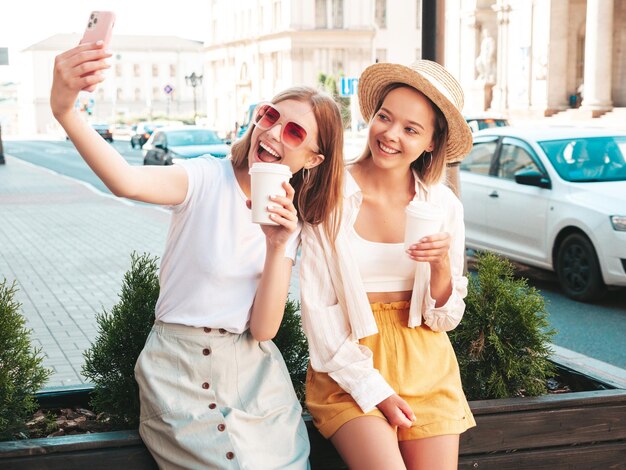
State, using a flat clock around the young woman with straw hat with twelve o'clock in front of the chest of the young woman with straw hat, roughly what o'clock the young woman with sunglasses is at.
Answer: The young woman with sunglasses is roughly at 2 o'clock from the young woman with straw hat.

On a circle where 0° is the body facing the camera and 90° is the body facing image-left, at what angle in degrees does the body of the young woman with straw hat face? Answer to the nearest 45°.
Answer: approximately 0°

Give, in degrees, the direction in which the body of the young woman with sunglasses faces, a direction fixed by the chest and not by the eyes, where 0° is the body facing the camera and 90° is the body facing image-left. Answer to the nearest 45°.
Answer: approximately 0°

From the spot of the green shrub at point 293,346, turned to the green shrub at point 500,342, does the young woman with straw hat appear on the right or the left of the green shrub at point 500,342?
right

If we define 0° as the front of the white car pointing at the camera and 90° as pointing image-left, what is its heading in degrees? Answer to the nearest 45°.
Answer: approximately 315°

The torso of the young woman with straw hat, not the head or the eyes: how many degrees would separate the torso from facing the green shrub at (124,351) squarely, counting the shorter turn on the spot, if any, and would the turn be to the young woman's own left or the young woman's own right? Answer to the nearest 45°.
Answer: approximately 90° to the young woman's own right

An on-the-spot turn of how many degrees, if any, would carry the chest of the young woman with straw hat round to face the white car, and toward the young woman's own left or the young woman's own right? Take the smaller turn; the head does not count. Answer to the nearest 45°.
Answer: approximately 180°

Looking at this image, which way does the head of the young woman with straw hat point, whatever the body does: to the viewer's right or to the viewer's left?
to the viewer's left

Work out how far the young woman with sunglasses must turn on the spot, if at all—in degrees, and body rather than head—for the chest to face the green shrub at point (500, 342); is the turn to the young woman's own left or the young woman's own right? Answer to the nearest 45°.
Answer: approximately 135° to the young woman's own left

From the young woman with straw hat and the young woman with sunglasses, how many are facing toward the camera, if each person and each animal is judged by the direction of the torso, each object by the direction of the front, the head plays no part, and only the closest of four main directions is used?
2
